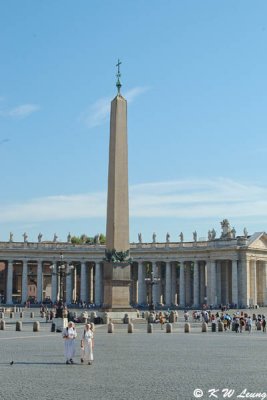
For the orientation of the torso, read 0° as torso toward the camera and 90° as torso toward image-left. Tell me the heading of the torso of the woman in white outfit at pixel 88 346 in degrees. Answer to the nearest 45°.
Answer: approximately 0°

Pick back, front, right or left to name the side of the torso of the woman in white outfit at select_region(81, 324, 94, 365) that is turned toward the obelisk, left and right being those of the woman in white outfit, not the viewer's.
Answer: back

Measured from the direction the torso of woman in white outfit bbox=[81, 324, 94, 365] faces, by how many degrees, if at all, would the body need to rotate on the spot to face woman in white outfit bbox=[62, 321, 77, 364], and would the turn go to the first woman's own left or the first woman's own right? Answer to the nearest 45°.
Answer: approximately 90° to the first woman's own right

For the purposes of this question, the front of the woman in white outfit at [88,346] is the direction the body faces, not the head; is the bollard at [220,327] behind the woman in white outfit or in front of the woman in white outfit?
behind

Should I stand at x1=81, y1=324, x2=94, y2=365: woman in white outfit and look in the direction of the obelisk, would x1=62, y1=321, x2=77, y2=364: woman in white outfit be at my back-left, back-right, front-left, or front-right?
back-left

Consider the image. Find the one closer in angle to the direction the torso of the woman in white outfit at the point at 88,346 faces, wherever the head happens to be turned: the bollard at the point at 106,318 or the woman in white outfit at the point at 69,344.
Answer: the woman in white outfit

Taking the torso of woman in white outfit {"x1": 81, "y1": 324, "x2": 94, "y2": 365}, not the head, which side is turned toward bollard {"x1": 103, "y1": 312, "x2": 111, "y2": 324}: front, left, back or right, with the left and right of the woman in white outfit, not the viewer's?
back
